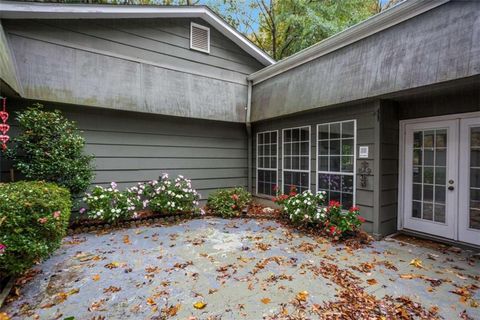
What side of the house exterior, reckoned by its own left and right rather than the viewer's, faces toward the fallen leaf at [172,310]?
front

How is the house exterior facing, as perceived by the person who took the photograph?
facing the viewer and to the left of the viewer

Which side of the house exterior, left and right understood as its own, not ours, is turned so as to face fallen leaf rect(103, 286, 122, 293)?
front

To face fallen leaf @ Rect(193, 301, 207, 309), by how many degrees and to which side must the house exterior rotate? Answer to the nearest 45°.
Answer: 0° — it already faces it
